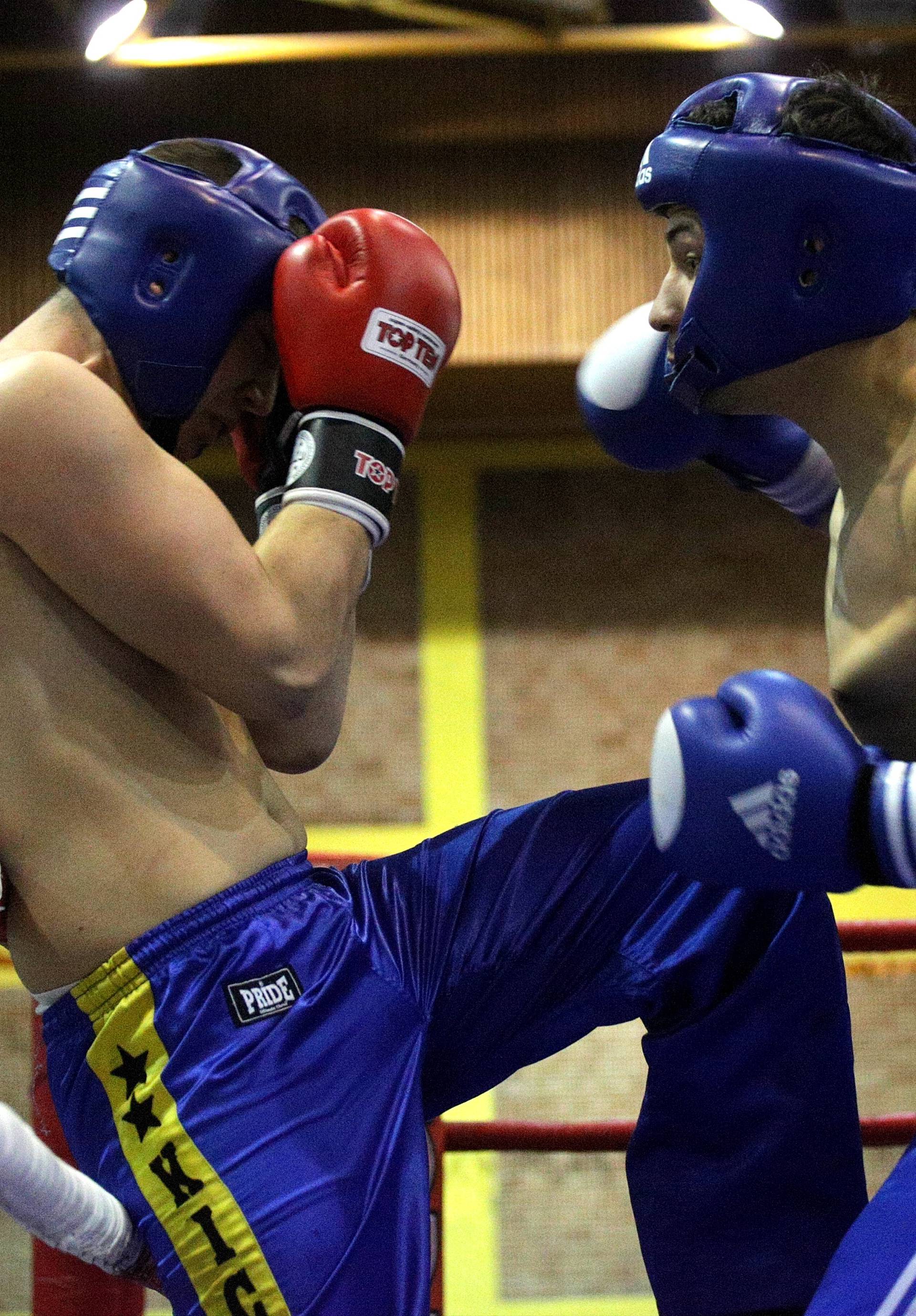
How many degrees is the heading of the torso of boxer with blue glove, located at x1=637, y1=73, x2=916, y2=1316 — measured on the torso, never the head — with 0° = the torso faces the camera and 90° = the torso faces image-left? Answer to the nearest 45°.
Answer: approximately 90°

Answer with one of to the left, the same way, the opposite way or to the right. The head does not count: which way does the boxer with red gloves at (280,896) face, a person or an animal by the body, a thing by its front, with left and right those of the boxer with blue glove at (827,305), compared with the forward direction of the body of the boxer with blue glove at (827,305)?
the opposite way

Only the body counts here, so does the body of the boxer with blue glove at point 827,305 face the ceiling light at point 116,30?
no

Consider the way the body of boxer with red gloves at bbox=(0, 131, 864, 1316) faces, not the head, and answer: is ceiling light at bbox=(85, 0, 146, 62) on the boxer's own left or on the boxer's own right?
on the boxer's own left

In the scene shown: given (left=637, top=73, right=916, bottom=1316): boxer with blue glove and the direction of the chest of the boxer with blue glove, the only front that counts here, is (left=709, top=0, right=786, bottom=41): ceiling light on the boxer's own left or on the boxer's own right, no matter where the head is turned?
on the boxer's own right

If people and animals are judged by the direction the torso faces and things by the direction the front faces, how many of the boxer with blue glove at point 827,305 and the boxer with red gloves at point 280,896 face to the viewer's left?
1

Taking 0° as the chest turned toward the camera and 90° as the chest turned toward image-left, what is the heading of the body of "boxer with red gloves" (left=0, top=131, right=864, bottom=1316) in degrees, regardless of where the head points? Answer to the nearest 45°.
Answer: approximately 270°

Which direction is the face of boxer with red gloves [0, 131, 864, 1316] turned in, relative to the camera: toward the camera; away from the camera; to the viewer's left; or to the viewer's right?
to the viewer's right

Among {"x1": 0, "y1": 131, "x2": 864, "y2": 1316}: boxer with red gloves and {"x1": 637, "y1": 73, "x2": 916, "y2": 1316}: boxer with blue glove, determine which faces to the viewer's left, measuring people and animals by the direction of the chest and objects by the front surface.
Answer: {"x1": 637, "y1": 73, "x2": 916, "y2": 1316}: boxer with blue glove

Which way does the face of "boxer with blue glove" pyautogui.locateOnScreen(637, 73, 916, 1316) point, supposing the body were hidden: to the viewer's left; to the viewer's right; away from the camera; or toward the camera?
to the viewer's left
